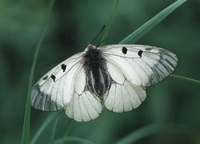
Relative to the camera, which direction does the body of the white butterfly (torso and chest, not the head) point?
away from the camera
